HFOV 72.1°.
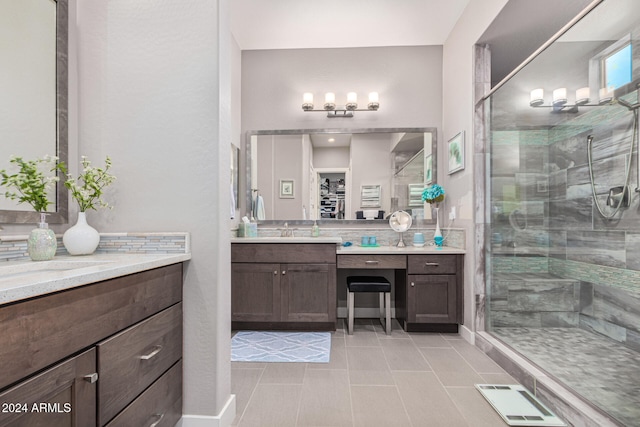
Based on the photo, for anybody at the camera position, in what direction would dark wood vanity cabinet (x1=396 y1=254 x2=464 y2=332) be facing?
facing the viewer

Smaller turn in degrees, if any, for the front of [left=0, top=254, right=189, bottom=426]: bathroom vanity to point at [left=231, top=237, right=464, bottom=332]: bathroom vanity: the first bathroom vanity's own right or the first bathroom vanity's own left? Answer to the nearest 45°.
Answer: approximately 90° to the first bathroom vanity's own left

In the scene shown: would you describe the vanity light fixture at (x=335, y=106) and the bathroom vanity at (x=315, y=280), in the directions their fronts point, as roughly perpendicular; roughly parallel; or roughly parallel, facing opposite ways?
roughly parallel

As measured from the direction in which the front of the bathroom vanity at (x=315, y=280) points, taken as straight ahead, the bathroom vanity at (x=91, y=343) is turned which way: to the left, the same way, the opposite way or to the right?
to the left

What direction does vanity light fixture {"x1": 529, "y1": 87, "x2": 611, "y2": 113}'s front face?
toward the camera

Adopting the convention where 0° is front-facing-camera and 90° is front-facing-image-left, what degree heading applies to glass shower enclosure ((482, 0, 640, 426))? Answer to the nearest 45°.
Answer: approximately 45°

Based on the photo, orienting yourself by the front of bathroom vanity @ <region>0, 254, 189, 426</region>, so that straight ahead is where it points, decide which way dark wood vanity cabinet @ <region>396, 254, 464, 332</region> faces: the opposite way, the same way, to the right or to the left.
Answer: to the right

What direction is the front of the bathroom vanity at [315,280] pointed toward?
toward the camera

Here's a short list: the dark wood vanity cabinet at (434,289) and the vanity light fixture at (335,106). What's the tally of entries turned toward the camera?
2

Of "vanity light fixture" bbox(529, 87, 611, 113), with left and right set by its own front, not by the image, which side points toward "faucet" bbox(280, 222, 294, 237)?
right
